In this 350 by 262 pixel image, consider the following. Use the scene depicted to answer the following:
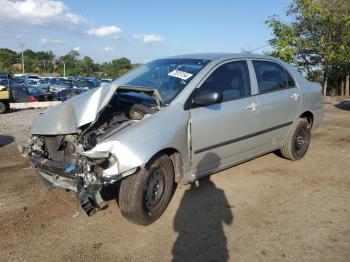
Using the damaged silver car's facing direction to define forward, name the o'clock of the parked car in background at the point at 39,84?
The parked car in background is roughly at 4 o'clock from the damaged silver car.

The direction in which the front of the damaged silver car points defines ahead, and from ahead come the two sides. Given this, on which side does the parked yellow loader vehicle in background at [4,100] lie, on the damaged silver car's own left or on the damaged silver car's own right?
on the damaged silver car's own right

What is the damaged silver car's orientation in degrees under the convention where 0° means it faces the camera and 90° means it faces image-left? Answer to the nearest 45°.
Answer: approximately 45°

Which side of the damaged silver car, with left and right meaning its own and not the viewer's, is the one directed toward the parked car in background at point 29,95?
right
